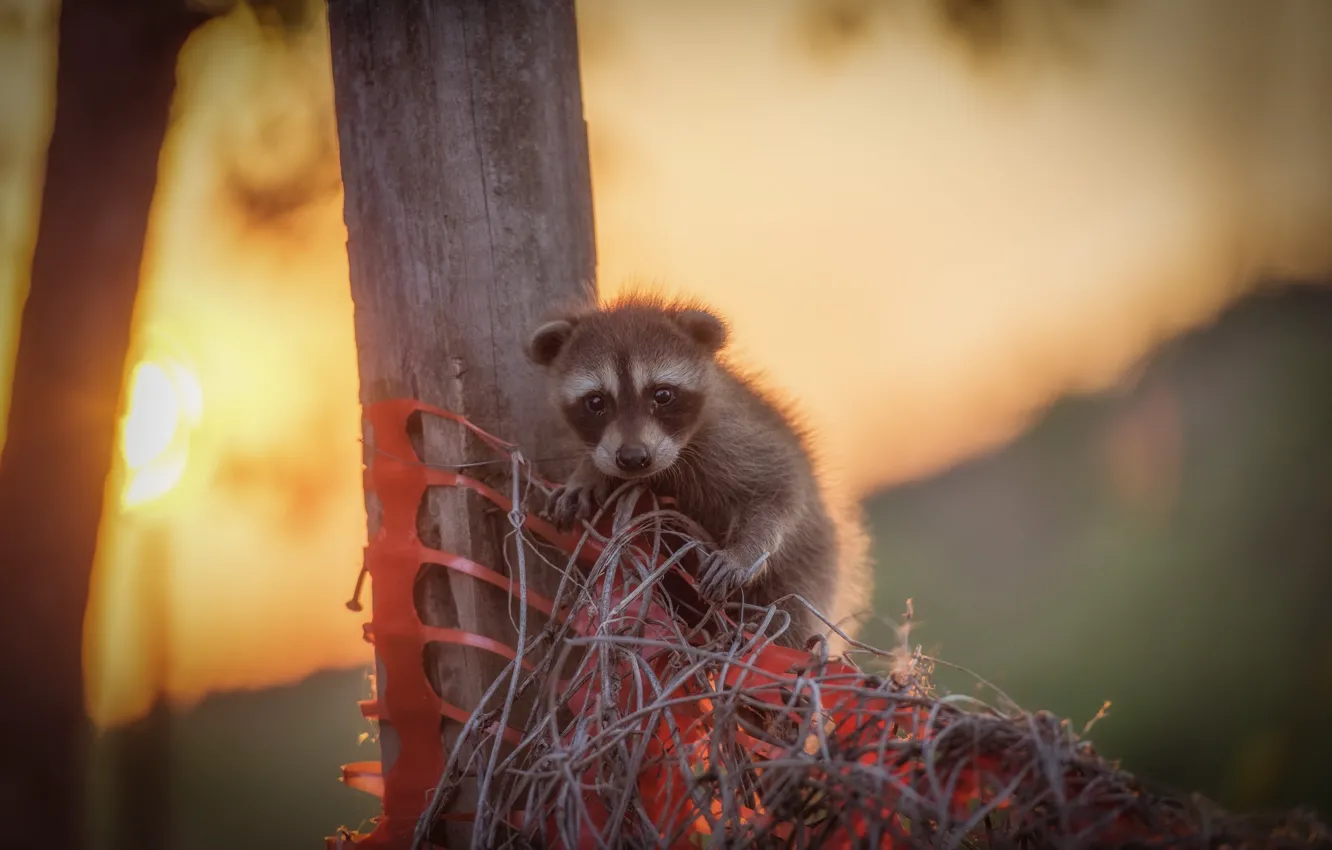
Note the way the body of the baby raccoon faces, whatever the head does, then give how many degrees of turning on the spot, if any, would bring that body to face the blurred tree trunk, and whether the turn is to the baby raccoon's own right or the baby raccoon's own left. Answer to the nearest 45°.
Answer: approximately 45° to the baby raccoon's own right

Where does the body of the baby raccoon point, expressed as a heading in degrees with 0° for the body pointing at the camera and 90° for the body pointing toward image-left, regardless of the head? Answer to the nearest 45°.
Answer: approximately 45°
